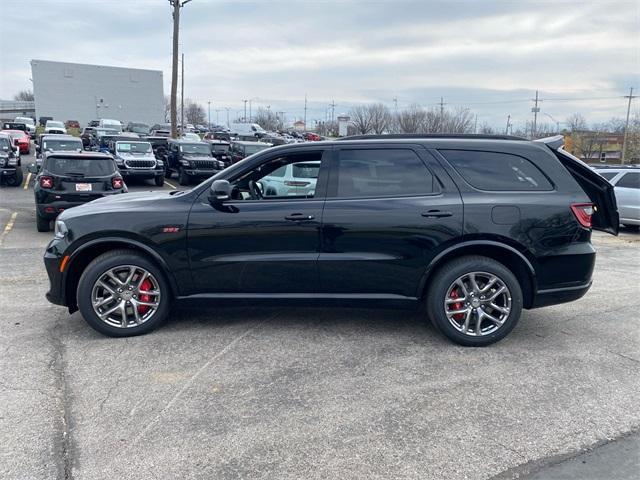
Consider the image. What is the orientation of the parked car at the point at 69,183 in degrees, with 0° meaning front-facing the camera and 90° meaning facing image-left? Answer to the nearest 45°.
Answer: approximately 180°

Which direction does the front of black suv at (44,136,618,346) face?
to the viewer's left

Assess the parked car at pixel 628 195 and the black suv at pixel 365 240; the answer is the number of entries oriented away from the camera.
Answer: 0

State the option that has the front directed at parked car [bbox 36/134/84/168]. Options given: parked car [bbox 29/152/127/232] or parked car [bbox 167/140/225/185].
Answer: parked car [bbox 29/152/127/232]

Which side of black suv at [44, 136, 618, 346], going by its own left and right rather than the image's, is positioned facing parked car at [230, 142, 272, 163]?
right

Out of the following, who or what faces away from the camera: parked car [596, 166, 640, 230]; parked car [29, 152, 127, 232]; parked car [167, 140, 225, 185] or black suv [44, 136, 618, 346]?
parked car [29, 152, 127, 232]

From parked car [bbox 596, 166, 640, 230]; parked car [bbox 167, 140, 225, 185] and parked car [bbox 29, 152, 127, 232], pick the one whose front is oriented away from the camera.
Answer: parked car [bbox 29, 152, 127, 232]

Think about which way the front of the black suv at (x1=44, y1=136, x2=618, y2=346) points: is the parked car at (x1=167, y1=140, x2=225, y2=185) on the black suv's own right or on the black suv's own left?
on the black suv's own right

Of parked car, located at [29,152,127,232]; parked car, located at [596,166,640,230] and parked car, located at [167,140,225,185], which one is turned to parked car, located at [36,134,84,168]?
parked car, located at [29,152,127,232]

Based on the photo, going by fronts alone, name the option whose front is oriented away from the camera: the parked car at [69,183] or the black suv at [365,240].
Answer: the parked car

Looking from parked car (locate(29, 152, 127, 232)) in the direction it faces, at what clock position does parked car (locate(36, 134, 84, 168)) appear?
parked car (locate(36, 134, 84, 168)) is roughly at 12 o'clock from parked car (locate(29, 152, 127, 232)).

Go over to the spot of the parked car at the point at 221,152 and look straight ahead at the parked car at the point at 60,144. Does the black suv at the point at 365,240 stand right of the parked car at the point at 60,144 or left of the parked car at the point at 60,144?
left

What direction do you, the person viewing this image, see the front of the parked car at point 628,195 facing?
facing to the right of the viewer
